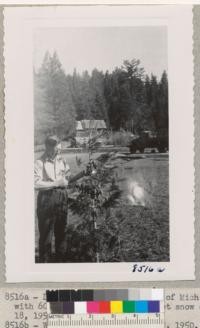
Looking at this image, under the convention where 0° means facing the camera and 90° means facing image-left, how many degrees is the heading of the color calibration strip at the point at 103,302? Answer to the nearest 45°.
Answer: approximately 0°

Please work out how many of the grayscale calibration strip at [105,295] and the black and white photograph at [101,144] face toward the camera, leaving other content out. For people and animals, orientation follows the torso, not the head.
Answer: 2

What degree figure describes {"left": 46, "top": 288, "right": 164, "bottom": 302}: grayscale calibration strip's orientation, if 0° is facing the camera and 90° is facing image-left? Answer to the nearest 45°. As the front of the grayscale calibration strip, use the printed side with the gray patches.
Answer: approximately 0°
